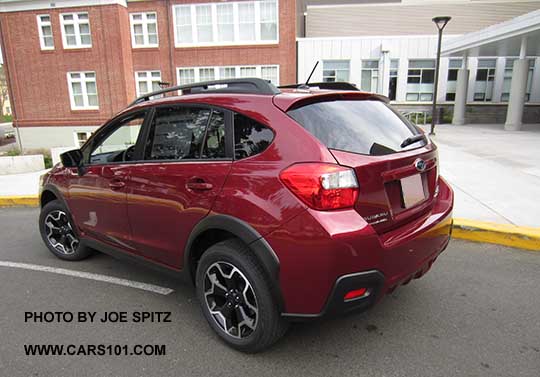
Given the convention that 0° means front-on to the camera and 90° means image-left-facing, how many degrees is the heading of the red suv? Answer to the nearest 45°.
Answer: approximately 135°

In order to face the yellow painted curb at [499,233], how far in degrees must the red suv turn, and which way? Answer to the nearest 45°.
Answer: approximately 90° to its right

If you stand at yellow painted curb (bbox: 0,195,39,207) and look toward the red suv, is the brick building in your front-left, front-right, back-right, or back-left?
back-left

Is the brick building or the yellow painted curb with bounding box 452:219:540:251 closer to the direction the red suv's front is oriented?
the brick building

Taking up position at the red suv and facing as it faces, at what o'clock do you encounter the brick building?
The brick building is roughly at 1 o'clock from the red suv.

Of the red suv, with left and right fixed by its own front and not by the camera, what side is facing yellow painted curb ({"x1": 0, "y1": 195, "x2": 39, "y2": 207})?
front
